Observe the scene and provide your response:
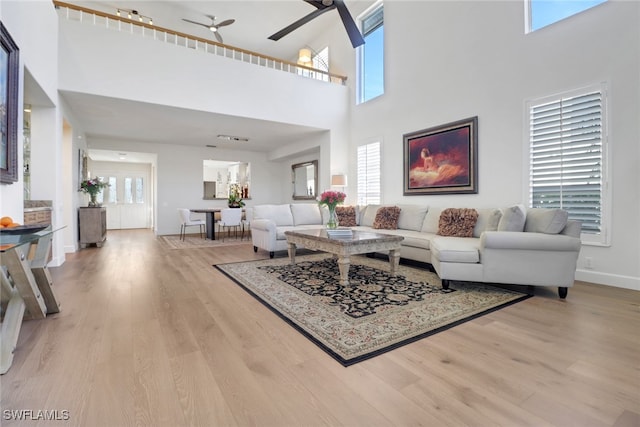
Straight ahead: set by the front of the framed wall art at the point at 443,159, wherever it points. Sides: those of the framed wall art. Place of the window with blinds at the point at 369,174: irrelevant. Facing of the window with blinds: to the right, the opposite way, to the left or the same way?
the same way

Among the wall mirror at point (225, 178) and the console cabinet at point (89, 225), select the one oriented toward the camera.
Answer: the wall mirror

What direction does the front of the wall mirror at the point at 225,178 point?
toward the camera

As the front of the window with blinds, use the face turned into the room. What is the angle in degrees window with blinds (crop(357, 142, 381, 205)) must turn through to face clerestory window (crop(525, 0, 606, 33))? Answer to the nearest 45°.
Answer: approximately 90° to its left

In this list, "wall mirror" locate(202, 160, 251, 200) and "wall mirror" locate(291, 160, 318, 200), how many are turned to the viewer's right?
0

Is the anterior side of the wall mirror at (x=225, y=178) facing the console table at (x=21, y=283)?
yes

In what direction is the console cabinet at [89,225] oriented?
to the viewer's right

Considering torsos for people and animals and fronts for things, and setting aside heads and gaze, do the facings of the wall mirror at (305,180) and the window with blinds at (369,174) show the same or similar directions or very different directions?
same or similar directions

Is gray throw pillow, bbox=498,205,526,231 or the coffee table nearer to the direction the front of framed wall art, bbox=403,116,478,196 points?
the coffee table

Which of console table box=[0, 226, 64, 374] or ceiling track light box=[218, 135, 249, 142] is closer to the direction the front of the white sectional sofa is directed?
the console table

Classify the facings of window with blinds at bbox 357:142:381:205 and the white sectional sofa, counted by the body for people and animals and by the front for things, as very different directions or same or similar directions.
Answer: same or similar directions

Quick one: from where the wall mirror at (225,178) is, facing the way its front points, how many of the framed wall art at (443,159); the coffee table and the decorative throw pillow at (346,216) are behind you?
0

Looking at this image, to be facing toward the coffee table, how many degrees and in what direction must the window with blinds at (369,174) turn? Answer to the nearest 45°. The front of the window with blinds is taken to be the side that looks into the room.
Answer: approximately 45° to its left

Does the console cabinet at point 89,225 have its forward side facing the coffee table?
no

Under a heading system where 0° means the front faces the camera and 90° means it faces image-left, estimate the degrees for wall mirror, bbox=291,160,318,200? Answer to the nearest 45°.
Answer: approximately 45°
